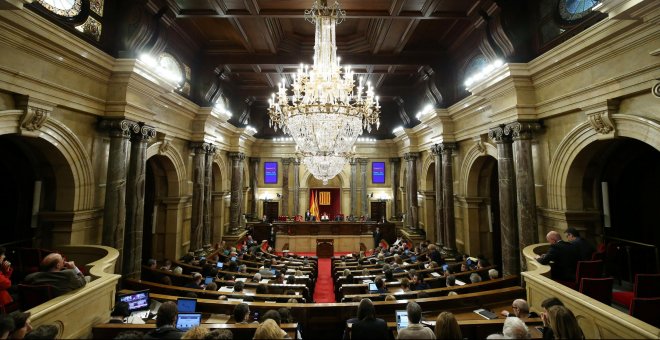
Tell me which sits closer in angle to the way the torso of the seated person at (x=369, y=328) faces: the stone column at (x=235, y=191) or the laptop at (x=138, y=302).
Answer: the stone column

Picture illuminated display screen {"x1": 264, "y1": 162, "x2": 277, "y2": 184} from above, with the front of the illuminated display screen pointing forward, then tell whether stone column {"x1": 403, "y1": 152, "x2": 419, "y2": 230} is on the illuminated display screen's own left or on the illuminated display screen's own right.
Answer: on the illuminated display screen's own left

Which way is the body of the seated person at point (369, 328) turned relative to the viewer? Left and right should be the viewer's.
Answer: facing away from the viewer

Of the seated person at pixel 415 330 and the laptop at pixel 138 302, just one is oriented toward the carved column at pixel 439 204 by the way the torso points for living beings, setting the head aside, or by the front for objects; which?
the seated person

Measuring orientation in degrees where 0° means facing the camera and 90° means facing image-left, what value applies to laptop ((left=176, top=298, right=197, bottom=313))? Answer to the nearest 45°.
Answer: approximately 0°

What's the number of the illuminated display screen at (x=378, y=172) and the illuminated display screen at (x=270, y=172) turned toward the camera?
2

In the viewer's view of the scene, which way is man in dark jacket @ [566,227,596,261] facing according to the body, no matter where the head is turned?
to the viewer's left

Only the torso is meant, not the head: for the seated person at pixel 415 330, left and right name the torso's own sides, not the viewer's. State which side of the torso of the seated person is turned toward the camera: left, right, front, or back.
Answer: back
